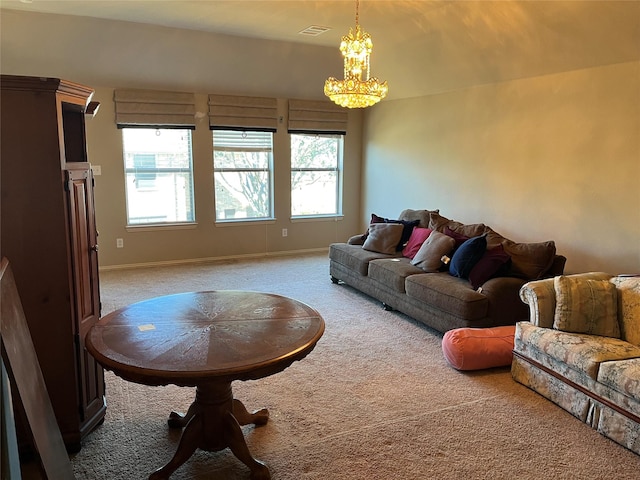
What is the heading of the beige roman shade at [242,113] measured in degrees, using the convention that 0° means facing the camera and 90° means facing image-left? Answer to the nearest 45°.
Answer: approximately 0°

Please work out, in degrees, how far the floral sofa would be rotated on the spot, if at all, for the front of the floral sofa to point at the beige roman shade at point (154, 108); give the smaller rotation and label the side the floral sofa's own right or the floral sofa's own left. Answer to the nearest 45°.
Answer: approximately 45° to the floral sofa's own right

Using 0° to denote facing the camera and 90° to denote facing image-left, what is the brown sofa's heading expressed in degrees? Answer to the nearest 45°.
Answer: approximately 45°

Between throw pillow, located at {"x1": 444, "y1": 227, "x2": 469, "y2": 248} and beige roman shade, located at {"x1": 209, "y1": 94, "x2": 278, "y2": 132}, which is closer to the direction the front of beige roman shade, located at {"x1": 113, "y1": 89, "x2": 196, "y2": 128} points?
the throw pillow

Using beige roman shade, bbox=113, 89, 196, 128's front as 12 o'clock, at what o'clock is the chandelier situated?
The chandelier is roughly at 11 o'clock from the beige roman shade.

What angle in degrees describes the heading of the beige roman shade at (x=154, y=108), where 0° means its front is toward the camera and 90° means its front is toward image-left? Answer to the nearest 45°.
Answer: approximately 0°

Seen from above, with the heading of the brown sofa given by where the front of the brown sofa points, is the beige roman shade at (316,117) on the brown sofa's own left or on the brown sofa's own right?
on the brown sofa's own right

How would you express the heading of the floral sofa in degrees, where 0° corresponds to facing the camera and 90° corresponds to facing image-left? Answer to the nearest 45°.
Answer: approximately 45°
